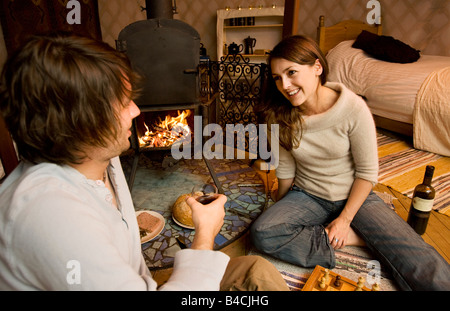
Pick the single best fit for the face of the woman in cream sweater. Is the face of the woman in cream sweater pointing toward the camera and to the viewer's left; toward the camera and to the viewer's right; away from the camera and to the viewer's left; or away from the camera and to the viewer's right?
toward the camera and to the viewer's left

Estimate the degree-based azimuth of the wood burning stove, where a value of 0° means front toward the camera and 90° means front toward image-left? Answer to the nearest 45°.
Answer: approximately 0°

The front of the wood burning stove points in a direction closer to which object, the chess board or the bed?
the chess board

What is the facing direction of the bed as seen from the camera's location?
facing the viewer and to the right of the viewer

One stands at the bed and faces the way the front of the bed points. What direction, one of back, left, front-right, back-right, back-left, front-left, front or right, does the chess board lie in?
front-right

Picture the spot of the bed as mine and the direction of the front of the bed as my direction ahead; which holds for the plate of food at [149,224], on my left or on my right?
on my right

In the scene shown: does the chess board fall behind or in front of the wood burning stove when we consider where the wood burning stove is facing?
in front

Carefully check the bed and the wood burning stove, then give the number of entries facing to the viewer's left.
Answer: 0

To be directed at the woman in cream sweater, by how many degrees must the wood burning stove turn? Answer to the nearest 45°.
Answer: approximately 45° to its left

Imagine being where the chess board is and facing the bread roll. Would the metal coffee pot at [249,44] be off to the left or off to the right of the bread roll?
right
